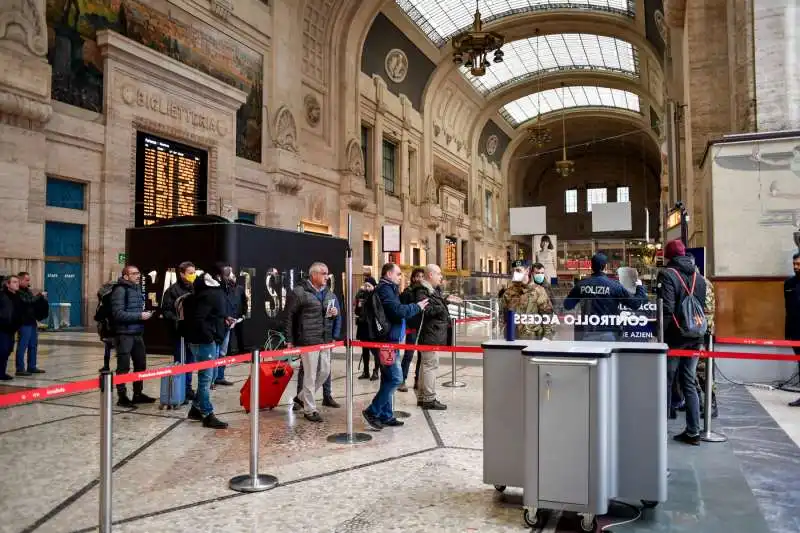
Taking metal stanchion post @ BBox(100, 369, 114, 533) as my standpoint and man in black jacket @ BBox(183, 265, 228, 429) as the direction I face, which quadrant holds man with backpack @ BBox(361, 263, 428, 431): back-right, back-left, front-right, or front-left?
front-right

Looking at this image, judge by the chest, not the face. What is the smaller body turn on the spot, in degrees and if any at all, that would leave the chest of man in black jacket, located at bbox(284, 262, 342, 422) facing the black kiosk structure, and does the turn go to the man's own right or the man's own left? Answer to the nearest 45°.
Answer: approximately 135° to the man's own left

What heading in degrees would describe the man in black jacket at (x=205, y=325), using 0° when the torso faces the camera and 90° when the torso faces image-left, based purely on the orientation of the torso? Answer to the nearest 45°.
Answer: approximately 270°

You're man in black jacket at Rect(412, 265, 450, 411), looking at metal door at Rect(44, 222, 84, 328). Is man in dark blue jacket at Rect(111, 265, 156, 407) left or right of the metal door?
left

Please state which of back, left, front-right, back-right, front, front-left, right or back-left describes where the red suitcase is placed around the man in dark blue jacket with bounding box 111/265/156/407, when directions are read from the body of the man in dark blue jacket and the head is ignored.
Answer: front

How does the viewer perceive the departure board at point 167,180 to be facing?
facing the viewer and to the right of the viewer

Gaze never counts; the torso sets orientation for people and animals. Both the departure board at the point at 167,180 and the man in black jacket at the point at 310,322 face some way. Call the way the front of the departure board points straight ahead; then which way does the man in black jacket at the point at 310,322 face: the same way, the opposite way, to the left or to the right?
the same way

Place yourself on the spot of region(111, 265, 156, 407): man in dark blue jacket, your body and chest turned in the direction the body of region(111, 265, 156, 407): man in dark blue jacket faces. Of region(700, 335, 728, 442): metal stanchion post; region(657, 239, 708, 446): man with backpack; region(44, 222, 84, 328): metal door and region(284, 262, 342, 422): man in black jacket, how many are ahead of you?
3

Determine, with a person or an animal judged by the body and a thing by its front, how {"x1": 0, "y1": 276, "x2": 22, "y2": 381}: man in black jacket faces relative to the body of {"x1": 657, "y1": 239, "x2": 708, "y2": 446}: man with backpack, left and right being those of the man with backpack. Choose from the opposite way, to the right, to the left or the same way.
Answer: to the right

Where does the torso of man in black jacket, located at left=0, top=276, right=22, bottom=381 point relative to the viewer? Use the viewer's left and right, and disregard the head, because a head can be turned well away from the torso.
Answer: facing to the right of the viewer

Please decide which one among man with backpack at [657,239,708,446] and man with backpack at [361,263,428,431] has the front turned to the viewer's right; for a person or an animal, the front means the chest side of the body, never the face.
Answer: man with backpack at [361,263,428,431]

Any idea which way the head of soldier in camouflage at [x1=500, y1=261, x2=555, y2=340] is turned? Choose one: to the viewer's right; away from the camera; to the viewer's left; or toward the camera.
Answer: toward the camera

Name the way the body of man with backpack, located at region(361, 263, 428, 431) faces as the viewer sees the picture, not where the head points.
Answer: to the viewer's right
